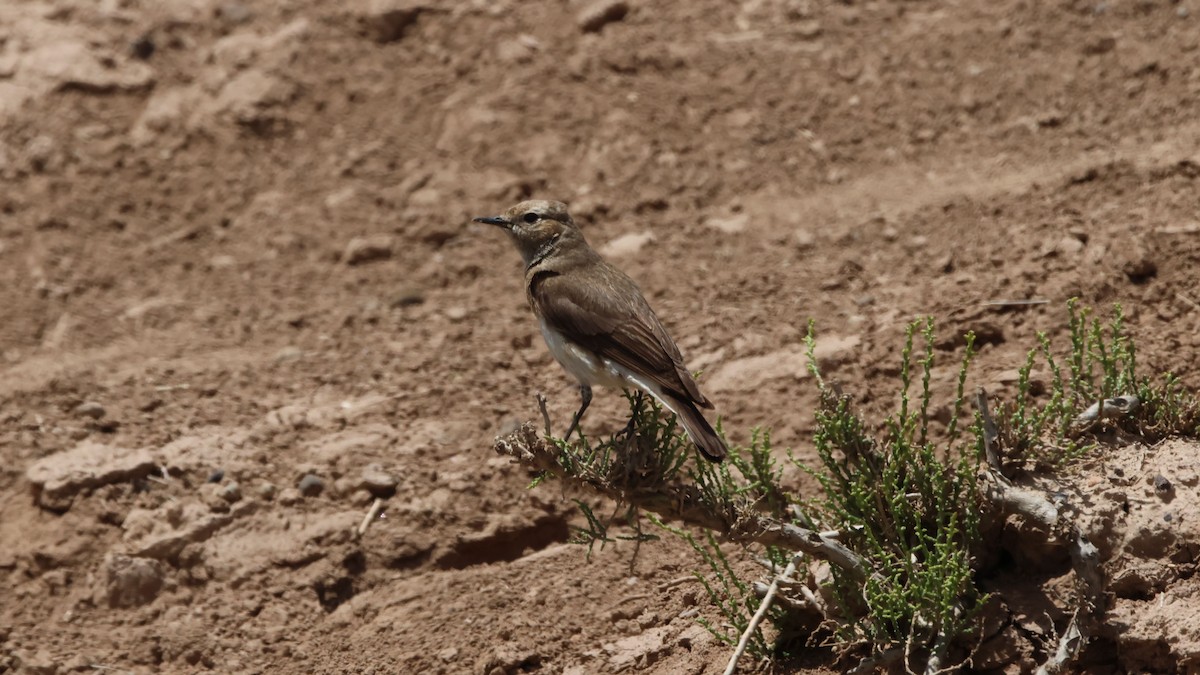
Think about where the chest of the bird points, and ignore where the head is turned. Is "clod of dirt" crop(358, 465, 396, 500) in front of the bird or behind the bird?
in front

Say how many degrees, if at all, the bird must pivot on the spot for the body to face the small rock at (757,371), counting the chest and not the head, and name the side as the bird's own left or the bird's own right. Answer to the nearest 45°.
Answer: approximately 135° to the bird's own right

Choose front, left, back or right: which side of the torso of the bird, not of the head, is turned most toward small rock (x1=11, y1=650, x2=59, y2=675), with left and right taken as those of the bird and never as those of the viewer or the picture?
front

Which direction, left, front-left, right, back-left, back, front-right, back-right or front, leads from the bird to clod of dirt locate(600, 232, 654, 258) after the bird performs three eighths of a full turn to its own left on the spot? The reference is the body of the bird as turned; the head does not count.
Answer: back-left

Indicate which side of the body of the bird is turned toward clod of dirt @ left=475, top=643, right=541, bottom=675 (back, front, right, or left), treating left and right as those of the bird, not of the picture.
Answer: left

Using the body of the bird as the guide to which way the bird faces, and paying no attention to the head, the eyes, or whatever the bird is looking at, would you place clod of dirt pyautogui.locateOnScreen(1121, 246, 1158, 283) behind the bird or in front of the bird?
behind

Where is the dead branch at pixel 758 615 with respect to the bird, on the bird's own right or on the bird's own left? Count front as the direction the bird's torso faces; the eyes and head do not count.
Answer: on the bird's own left

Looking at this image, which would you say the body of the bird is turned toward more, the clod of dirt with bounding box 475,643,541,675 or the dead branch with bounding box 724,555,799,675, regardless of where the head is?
the clod of dirt

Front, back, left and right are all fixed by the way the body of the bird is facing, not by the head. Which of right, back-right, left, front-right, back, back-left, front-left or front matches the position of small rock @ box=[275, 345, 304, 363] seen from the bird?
front-right

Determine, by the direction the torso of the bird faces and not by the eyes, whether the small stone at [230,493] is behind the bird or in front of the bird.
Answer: in front

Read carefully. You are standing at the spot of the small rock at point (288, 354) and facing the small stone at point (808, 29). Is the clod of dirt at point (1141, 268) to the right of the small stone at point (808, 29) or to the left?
right

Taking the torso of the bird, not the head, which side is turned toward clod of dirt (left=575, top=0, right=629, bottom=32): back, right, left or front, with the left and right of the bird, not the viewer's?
right

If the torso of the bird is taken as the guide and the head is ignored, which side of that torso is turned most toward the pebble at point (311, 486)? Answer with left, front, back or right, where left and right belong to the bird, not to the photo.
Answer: front

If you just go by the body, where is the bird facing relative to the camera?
to the viewer's left

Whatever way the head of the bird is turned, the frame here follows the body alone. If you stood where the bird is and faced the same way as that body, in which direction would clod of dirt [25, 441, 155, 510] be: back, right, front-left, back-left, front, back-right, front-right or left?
front

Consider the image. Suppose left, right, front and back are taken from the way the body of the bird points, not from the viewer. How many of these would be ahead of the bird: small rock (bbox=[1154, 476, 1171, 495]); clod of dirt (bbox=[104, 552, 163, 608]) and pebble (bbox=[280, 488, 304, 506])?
2

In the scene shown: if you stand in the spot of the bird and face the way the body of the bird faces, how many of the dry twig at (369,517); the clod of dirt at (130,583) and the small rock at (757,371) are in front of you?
2

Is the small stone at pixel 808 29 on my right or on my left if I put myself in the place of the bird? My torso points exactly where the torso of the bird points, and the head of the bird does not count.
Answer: on my right
